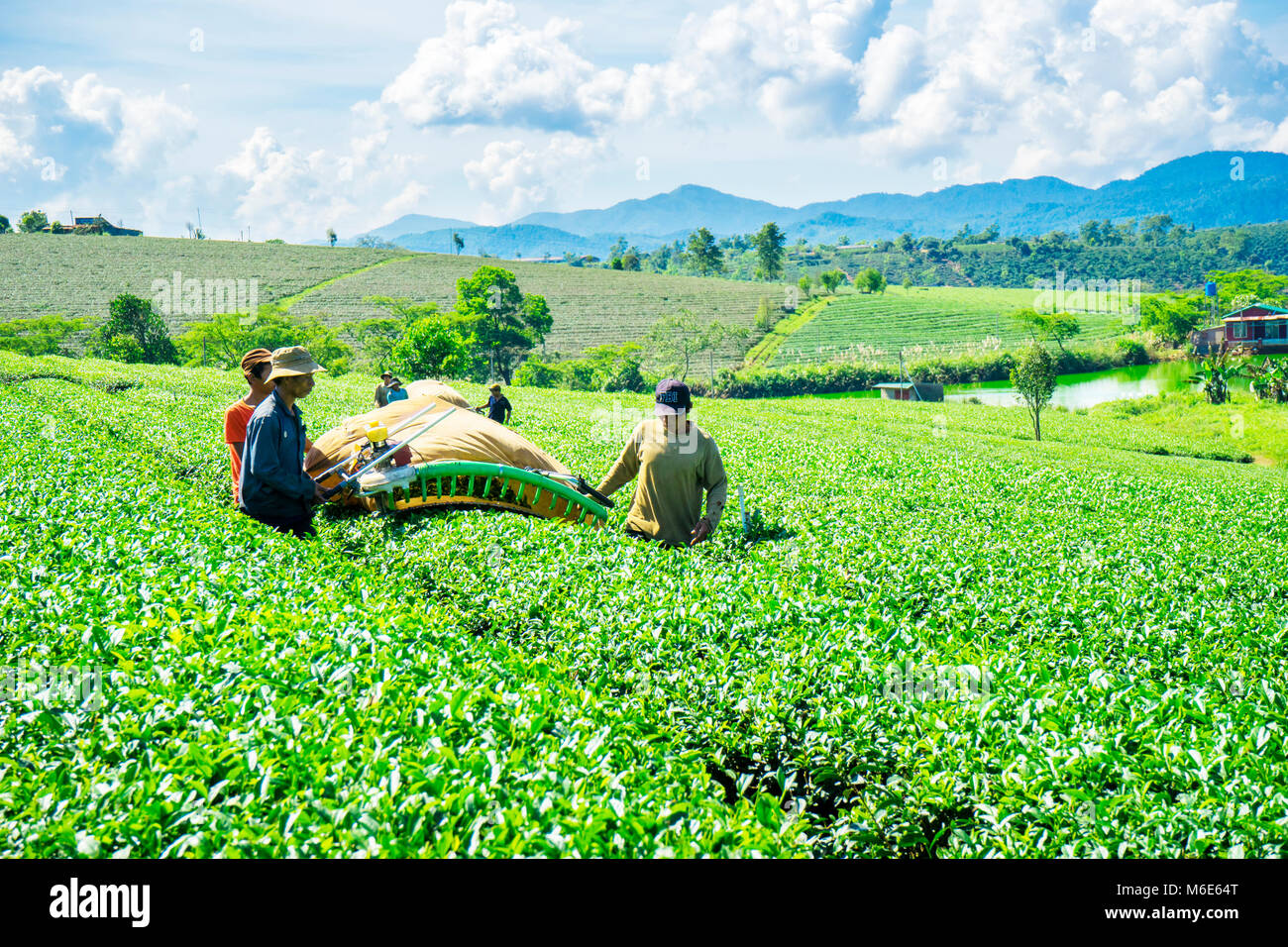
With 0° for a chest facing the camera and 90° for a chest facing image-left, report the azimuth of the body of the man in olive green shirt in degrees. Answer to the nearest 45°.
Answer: approximately 0°

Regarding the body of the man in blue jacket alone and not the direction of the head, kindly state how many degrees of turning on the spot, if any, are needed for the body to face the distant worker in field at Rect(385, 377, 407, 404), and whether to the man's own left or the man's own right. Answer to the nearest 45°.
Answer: approximately 90° to the man's own left

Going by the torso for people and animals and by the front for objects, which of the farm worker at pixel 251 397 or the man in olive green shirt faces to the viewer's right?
the farm worker

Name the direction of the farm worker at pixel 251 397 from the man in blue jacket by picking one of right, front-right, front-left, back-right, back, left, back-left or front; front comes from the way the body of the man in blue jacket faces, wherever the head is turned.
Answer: left

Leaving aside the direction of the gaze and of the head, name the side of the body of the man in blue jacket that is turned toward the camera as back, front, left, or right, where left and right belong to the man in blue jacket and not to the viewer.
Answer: right

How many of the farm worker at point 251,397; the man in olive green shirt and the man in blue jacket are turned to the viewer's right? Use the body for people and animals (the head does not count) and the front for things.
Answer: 2

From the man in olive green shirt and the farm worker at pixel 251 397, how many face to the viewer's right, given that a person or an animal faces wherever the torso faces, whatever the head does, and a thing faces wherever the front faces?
1

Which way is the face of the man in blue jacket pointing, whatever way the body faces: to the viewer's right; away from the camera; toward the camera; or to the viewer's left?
to the viewer's right

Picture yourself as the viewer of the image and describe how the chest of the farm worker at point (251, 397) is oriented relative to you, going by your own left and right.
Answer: facing to the right of the viewer

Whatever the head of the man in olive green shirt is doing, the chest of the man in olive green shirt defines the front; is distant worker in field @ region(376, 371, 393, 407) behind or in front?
behind

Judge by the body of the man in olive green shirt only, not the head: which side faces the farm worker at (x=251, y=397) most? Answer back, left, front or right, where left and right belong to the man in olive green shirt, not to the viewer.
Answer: right

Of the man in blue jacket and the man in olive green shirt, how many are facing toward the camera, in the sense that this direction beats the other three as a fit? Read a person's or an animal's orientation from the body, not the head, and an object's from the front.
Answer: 1
